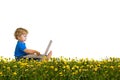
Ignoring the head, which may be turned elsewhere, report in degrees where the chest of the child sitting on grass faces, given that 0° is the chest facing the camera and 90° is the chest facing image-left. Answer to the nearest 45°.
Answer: approximately 270°
